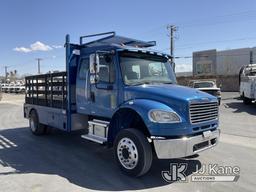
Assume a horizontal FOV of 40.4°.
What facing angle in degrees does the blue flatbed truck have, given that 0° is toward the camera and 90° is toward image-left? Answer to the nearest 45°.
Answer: approximately 315°

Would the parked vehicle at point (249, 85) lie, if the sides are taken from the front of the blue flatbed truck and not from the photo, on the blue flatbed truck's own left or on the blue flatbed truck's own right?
on the blue flatbed truck's own left
